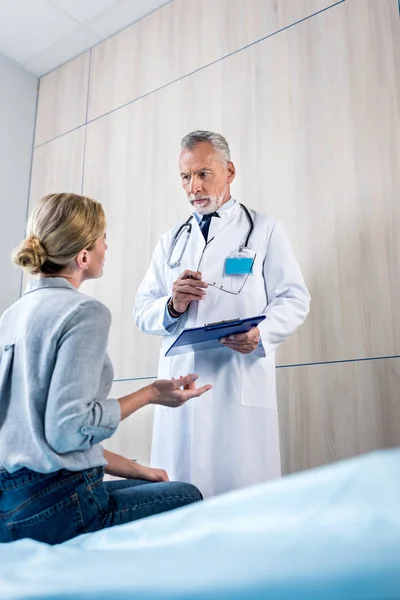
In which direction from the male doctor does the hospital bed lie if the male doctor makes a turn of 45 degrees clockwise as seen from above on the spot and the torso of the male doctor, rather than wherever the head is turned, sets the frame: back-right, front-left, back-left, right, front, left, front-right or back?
left

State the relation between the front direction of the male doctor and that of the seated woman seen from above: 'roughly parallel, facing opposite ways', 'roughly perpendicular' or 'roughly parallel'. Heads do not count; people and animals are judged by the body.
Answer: roughly parallel, facing opposite ways

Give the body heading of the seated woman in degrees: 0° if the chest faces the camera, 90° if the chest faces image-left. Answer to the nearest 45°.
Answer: approximately 225°

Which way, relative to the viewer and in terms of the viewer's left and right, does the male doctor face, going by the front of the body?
facing the viewer and to the left of the viewer

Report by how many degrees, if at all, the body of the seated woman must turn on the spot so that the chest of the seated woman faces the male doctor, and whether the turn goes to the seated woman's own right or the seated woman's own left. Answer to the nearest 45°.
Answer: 0° — they already face them

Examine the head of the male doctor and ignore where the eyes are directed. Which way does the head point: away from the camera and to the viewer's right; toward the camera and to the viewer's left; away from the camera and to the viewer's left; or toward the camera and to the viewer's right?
toward the camera and to the viewer's left
